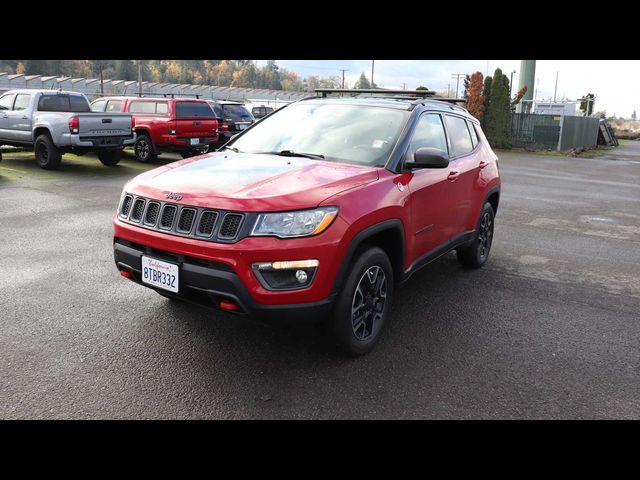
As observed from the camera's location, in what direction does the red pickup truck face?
facing away from the viewer and to the left of the viewer

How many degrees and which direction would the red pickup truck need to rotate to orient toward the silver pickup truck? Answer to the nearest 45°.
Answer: approximately 90° to its left

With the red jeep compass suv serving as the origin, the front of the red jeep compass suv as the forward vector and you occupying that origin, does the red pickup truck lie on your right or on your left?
on your right

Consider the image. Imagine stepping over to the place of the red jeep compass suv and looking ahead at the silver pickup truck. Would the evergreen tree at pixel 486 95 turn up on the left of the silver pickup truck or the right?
right

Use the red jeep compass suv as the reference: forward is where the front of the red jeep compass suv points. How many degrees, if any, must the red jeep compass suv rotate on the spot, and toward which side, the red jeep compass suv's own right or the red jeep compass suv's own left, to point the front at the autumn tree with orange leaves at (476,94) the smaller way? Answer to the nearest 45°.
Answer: approximately 135° to the red jeep compass suv's own right

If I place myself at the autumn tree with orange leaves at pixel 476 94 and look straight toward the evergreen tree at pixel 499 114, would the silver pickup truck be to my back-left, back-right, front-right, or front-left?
back-right

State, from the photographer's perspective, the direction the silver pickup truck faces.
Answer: facing away from the viewer and to the left of the viewer

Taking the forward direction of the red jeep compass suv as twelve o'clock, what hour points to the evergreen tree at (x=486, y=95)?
The evergreen tree is roughly at 5 o'clock from the red jeep compass suv.

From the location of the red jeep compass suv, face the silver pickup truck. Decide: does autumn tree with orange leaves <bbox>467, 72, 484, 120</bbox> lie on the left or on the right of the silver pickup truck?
right

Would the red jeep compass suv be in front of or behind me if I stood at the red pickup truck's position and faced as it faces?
behind
